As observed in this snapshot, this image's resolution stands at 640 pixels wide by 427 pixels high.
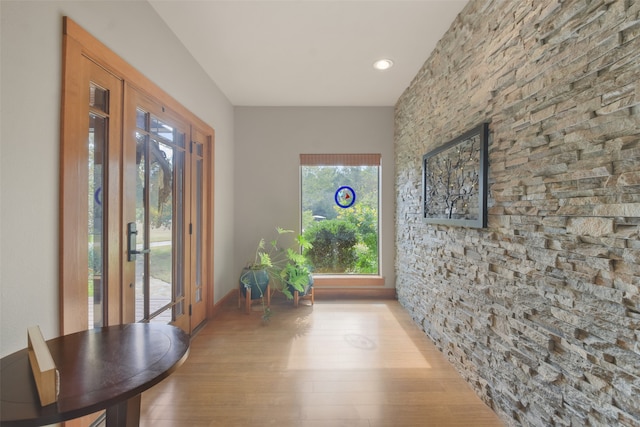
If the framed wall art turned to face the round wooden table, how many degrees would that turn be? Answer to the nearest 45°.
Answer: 0° — it already faces it

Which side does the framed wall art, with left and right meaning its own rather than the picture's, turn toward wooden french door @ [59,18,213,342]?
front

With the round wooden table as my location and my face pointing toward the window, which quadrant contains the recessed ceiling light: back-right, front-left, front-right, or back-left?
front-right

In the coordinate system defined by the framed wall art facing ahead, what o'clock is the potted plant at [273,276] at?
The potted plant is roughly at 2 o'clock from the framed wall art.

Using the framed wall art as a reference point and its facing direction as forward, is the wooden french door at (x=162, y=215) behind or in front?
in front

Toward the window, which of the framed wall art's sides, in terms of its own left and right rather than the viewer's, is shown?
right

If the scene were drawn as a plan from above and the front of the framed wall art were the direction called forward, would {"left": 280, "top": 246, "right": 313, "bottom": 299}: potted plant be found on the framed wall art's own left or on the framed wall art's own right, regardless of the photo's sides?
on the framed wall art's own right

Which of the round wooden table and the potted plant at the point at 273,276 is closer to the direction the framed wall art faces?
the round wooden table

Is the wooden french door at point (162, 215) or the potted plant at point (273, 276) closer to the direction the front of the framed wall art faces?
the wooden french door

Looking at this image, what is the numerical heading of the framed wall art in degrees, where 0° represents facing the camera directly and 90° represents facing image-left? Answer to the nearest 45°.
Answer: approximately 45°
